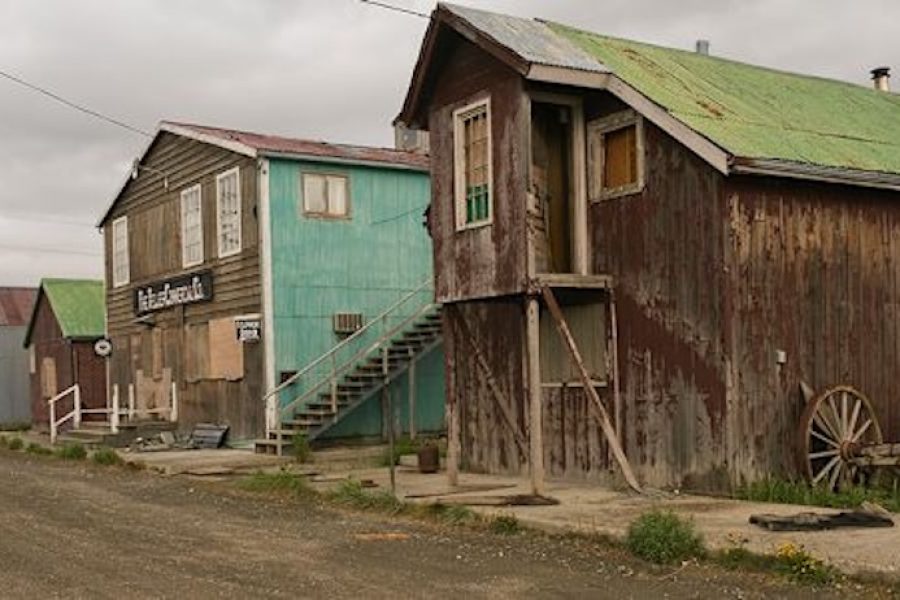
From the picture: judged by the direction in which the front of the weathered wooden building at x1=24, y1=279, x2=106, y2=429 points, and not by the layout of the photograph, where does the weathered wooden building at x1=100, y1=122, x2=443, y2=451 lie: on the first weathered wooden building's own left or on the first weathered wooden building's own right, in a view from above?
on the first weathered wooden building's own left

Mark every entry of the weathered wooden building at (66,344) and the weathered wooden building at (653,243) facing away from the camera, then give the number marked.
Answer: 0

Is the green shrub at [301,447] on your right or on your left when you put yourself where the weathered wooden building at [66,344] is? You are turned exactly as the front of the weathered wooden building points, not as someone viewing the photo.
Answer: on your left

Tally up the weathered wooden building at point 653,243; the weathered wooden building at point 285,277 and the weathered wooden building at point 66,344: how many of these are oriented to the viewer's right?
0

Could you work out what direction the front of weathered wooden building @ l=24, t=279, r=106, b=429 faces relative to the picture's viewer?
facing the viewer and to the left of the viewer

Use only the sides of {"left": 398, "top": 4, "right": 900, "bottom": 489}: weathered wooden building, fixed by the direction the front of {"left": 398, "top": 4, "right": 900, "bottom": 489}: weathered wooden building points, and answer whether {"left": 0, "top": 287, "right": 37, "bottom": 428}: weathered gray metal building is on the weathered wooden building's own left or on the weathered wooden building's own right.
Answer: on the weathered wooden building's own right

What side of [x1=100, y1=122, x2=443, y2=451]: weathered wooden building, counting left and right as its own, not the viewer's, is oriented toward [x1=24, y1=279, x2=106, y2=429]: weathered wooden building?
right

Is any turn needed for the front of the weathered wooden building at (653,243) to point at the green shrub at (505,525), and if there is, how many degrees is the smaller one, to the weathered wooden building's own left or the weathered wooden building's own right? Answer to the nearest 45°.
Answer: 0° — it already faces it

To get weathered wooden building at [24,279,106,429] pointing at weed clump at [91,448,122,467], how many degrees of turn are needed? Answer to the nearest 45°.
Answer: approximately 45° to its left

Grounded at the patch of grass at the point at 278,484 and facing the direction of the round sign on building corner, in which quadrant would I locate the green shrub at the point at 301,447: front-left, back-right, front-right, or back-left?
front-right

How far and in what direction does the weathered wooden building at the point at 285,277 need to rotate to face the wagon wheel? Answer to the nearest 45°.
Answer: approximately 90° to its left

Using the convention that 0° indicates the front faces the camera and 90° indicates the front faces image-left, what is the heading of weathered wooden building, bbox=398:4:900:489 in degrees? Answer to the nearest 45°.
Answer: approximately 45°

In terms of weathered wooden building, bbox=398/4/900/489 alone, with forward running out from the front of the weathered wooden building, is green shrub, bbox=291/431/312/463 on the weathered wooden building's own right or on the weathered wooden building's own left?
on the weathered wooden building's own right
